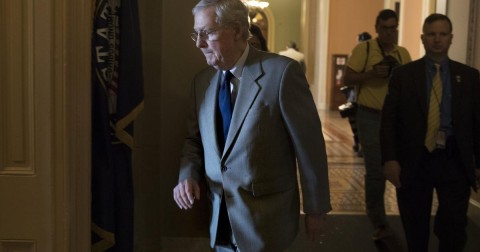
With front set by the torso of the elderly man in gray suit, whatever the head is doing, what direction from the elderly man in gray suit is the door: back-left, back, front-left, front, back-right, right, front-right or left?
front-right

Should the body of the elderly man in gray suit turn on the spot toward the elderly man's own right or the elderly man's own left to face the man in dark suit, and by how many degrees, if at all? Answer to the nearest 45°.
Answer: approximately 180°

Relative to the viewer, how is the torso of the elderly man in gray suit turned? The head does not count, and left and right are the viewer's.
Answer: facing the viewer and to the left of the viewer

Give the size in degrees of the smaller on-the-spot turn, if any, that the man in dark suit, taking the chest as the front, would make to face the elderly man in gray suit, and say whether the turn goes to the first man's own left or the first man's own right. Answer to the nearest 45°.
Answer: approximately 45° to the first man's own right

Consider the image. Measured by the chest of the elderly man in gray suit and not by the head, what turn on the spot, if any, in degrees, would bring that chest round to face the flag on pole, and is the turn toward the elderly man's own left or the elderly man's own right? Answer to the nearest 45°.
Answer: approximately 90° to the elderly man's own right

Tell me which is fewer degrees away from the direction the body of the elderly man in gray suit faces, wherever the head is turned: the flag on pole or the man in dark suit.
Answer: the flag on pole

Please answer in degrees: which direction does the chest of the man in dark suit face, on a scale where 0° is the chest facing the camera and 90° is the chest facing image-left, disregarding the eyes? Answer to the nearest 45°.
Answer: approximately 0°

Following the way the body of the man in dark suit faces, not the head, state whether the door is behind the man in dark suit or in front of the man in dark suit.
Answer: in front

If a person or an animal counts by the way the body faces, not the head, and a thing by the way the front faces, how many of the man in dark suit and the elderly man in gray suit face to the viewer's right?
0

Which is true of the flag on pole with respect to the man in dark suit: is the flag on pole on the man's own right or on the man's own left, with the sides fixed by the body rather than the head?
on the man's own right
